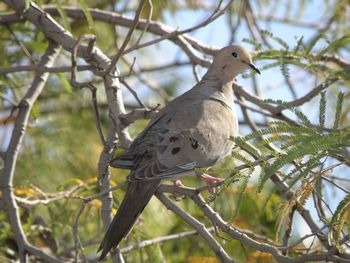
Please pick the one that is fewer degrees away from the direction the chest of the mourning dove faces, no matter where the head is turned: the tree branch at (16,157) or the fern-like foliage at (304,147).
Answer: the fern-like foliage

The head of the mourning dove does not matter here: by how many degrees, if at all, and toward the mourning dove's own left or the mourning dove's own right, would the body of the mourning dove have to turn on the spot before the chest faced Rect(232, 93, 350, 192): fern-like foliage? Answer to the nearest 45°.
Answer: approximately 45° to the mourning dove's own right

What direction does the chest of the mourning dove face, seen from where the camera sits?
to the viewer's right

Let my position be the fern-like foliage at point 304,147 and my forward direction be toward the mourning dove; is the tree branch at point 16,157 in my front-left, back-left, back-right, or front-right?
front-left

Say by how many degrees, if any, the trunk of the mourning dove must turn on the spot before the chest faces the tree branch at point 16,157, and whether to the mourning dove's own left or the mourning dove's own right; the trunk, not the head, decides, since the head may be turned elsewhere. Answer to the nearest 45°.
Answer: approximately 180°
